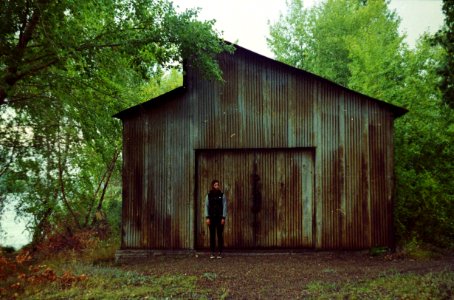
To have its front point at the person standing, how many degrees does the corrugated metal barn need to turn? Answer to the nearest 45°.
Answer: approximately 45° to its right

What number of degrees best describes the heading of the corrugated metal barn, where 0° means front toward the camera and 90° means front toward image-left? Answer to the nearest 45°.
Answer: approximately 0°

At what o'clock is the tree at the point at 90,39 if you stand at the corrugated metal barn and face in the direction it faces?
The tree is roughly at 2 o'clock from the corrugated metal barn.

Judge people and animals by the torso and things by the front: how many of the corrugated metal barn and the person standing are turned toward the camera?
2
